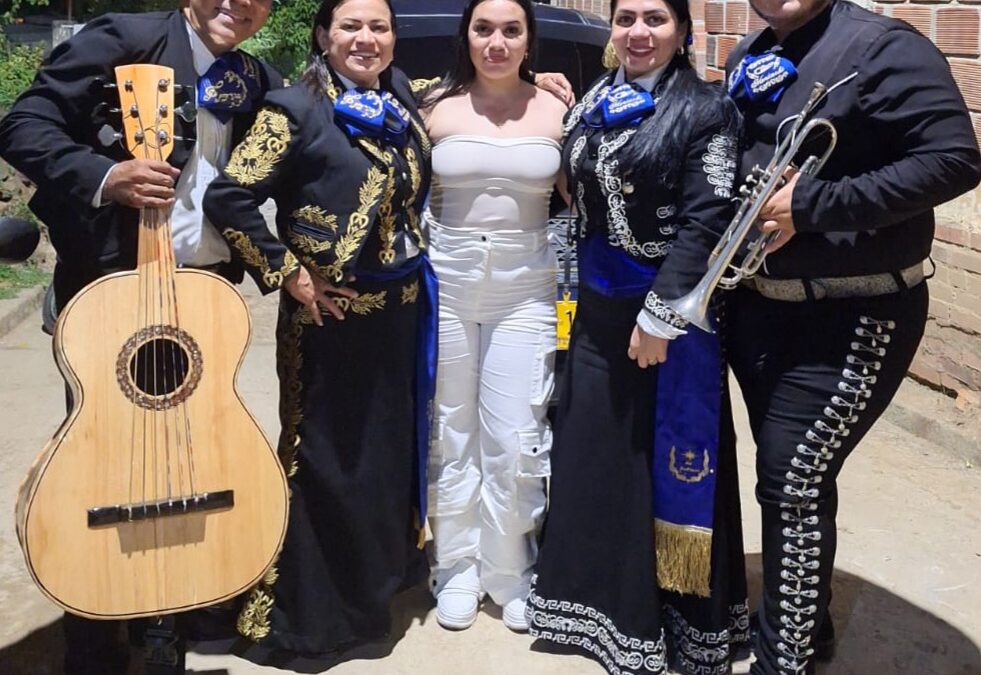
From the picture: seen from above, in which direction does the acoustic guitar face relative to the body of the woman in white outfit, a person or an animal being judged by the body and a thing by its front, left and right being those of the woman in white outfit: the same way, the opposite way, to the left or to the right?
the same way

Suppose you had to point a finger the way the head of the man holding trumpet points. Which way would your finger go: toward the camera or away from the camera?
toward the camera

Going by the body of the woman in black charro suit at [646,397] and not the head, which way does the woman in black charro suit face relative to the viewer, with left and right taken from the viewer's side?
facing the viewer and to the left of the viewer

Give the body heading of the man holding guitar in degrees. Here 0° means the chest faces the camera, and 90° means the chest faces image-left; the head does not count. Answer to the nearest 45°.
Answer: approximately 315°

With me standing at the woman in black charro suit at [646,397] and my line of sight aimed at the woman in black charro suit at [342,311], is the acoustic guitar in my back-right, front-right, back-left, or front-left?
front-left

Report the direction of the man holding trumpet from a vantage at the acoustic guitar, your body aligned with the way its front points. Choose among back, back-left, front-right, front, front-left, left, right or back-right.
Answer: left

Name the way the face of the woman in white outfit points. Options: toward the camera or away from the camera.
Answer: toward the camera

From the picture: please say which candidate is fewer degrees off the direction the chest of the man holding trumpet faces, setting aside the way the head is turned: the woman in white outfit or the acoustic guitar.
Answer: the acoustic guitar

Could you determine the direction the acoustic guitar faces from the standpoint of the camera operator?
facing the viewer

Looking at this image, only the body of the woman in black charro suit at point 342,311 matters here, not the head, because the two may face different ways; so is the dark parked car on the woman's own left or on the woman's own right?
on the woman's own left

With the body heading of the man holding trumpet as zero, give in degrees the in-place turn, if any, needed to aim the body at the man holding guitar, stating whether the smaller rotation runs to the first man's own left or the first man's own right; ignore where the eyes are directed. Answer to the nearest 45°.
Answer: approximately 45° to the first man's own right

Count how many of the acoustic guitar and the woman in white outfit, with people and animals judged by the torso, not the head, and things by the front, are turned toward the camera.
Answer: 2

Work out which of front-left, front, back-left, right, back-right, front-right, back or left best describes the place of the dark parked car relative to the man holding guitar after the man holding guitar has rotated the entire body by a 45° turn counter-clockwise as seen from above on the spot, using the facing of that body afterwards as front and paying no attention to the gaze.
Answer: front-left

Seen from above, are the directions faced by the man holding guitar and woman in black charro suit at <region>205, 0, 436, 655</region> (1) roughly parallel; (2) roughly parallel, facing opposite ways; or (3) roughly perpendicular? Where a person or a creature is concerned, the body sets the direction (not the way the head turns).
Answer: roughly parallel
